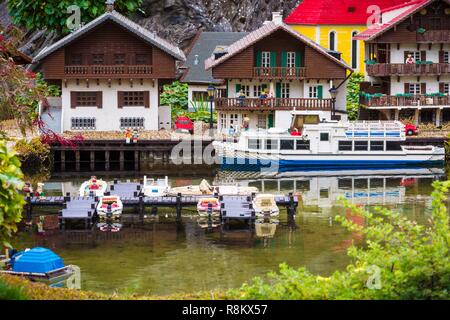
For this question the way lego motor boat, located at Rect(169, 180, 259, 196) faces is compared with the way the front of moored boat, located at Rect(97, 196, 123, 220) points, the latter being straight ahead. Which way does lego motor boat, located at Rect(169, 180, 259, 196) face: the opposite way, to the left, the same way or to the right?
to the right
